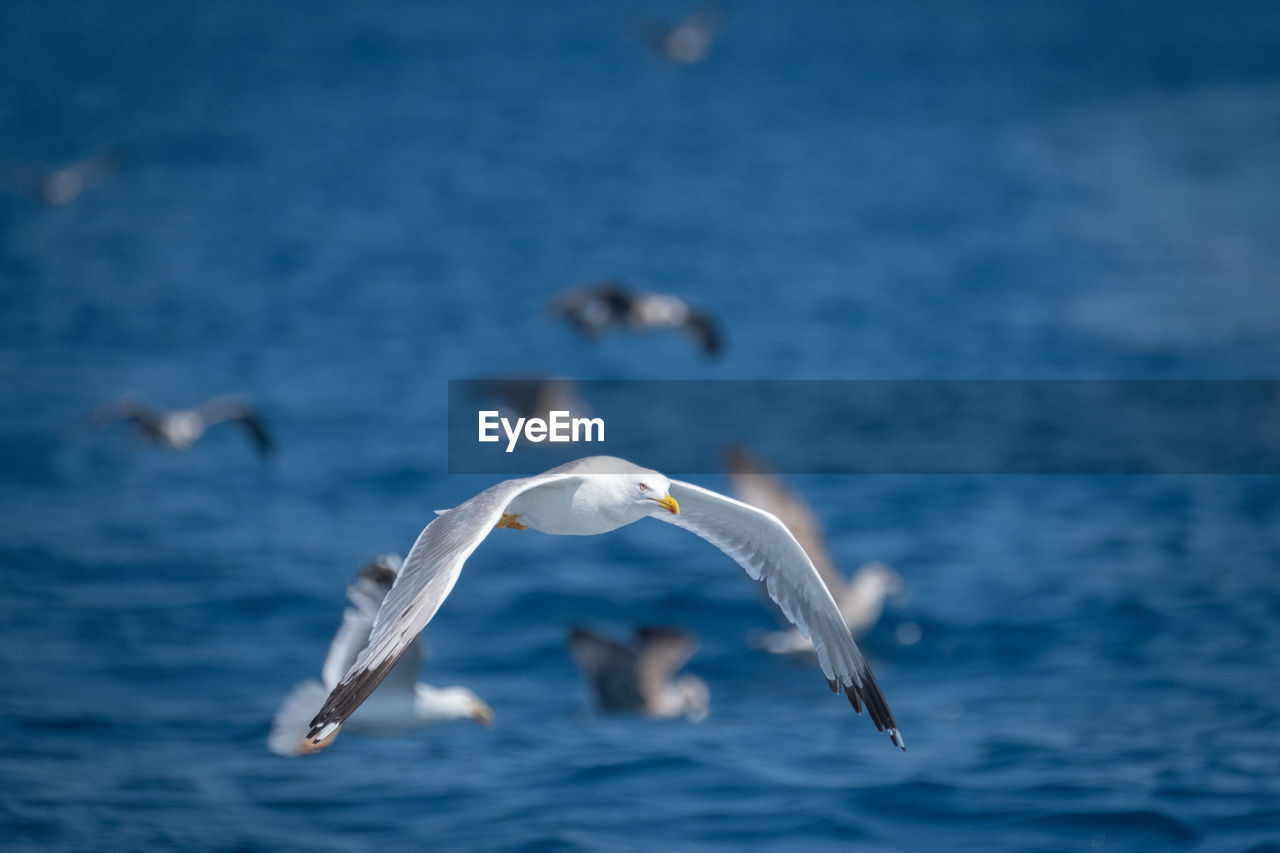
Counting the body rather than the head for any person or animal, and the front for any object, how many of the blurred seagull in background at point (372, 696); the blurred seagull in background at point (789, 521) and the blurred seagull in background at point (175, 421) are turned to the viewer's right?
2

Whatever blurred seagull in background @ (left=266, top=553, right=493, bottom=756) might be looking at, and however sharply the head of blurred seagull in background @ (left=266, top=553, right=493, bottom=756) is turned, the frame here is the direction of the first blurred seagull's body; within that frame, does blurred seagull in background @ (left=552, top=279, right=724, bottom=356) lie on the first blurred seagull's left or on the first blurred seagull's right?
on the first blurred seagull's left

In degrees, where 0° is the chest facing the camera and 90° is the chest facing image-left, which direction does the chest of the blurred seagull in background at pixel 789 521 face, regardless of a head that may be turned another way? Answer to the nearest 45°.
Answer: approximately 270°

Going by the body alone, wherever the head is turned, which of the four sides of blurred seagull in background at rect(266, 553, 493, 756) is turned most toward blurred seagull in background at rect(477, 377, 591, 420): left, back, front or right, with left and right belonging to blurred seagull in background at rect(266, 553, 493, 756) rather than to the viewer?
left

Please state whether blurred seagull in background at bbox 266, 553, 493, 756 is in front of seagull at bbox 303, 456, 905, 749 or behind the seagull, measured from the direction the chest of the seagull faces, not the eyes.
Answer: behind

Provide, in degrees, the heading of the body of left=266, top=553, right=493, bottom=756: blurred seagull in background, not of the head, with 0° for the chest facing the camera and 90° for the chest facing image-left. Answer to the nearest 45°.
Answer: approximately 270°

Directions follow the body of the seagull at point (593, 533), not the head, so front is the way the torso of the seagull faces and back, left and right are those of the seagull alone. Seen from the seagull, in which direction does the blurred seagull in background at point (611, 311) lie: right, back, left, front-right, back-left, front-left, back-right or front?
back-left

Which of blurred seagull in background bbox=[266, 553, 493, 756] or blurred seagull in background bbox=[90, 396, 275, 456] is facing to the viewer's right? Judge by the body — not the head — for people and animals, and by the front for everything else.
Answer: blurred seagull in background bbox=[266, 553, 493, 756]

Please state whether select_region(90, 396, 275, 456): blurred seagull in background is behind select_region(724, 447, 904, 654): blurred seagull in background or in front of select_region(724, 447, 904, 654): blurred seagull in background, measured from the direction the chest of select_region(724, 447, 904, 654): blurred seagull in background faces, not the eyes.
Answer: behind
